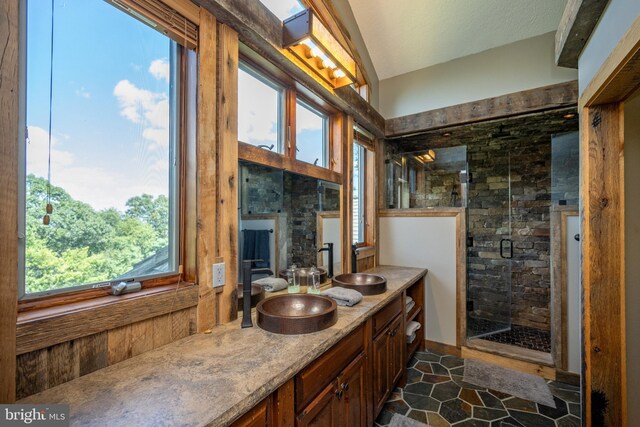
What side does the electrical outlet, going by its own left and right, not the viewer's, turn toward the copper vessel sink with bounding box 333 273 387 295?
left

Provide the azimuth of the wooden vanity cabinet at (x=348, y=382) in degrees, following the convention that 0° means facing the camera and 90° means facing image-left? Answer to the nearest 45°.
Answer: approximately 315°

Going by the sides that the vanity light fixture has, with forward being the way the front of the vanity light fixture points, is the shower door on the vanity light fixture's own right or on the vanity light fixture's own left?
on the vanity light fixture's own left

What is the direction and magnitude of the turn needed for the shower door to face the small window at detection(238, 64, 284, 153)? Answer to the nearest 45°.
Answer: approximately 45° to its right

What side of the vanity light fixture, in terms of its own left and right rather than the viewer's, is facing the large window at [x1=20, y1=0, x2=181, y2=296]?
right

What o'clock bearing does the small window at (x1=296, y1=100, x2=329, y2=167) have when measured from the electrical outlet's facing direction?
The small window is roughly at 9 o'clock from the electrical outlet.
